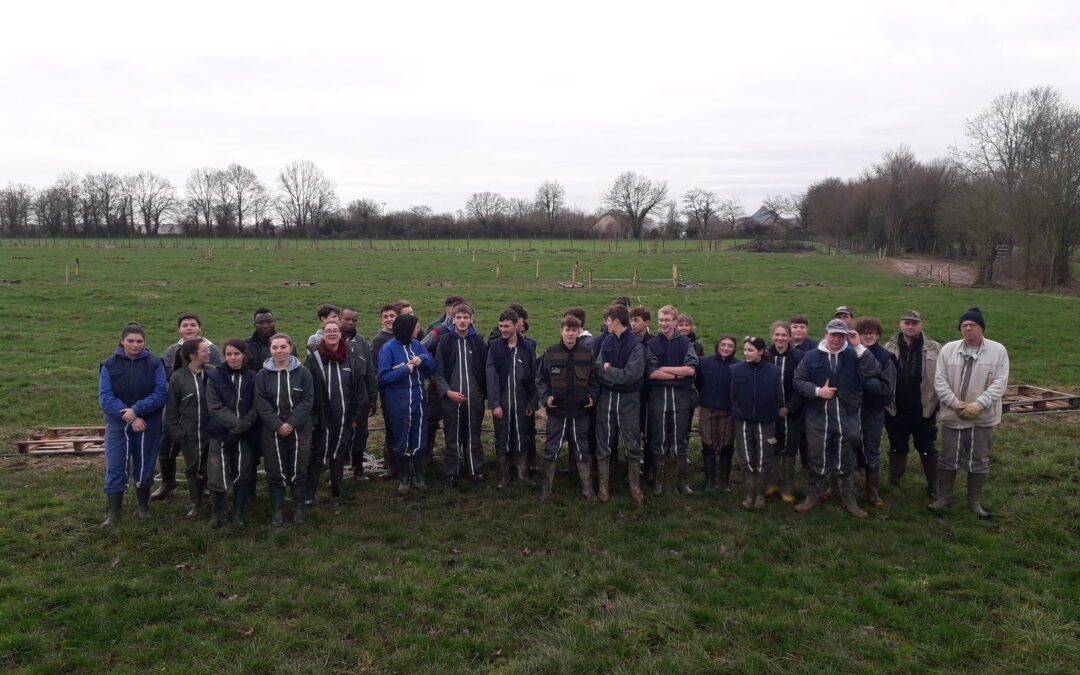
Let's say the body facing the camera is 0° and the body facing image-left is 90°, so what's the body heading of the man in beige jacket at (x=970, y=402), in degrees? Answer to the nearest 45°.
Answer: approximately 0°

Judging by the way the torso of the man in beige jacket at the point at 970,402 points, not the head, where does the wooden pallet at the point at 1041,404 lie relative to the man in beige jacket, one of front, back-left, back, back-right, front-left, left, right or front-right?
back
